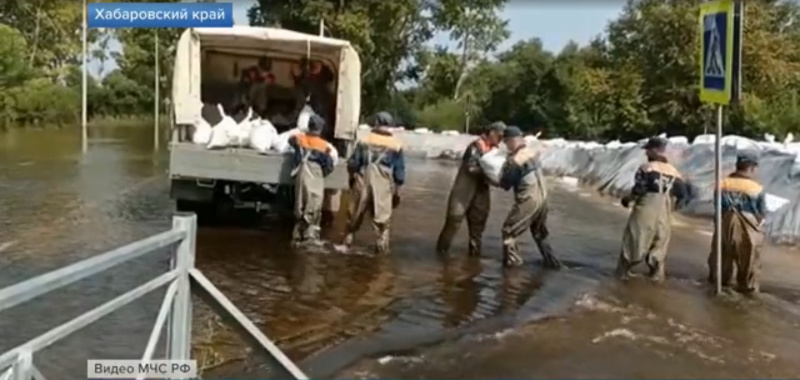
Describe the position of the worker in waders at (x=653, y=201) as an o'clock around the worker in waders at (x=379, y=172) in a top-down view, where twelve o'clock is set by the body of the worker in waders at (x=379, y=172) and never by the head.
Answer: the worker in waders at (x=653, y=201) is roughly at 4 o'clock from the worker in waders at (x=379, y=172).

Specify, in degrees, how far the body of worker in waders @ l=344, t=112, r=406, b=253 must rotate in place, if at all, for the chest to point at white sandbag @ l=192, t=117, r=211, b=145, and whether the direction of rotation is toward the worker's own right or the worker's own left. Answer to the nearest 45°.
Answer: approximately 45° to the worker's own left

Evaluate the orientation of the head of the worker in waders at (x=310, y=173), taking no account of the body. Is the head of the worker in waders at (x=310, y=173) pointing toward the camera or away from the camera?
away from the camera

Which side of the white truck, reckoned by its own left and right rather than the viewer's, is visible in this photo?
back

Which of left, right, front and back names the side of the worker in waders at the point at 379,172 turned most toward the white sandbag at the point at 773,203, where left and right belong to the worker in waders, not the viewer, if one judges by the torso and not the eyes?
right

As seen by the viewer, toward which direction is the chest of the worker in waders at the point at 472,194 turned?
to the viewer's right

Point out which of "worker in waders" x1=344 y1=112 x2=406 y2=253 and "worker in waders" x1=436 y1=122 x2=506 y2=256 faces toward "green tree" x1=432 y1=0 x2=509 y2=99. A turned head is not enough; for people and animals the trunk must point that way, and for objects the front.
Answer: "worker in waders" x1=344 y1=112 x2=406 y2=253

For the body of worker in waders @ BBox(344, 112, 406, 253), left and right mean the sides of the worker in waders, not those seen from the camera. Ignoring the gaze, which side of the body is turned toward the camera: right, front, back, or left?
back

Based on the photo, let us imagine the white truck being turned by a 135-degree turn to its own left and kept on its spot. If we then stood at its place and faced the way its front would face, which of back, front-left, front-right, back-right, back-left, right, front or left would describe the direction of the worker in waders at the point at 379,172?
left

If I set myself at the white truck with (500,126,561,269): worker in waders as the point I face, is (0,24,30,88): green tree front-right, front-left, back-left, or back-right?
back-left

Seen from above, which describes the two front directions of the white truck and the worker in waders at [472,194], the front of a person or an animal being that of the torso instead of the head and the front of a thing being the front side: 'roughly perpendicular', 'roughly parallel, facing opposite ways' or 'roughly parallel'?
roughly perpendicular

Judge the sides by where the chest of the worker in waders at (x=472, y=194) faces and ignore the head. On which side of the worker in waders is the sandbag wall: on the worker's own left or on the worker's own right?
on the worker's own left

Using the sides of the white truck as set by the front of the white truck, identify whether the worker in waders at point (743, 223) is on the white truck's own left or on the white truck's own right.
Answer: on the white truck's own right

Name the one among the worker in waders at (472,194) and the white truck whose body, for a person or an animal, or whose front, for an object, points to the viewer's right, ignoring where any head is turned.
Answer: the worker in waders
